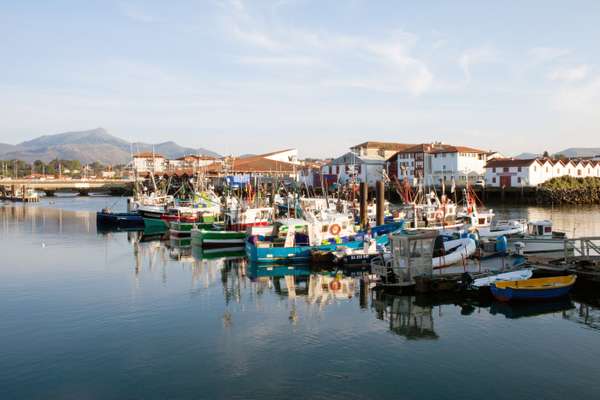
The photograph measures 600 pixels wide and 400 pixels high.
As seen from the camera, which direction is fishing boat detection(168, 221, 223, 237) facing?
to the viewer's left

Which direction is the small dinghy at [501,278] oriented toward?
to the viewer's right

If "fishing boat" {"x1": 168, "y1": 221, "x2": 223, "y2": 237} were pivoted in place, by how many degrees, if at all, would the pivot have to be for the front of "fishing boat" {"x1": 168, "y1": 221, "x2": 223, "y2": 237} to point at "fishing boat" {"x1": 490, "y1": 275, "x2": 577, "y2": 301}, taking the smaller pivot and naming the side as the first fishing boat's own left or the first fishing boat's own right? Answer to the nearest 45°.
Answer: approximately 135° to the first fishing boat's own left
